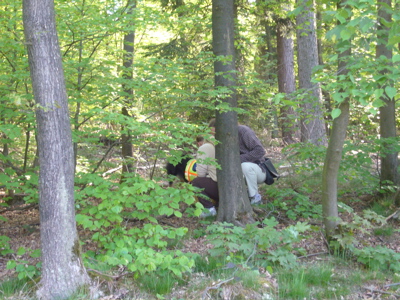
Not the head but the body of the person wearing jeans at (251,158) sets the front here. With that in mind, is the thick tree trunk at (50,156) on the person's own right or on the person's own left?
on the person's own left

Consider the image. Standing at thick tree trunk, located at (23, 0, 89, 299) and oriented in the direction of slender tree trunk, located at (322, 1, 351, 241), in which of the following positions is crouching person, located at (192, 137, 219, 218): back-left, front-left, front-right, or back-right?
front-left

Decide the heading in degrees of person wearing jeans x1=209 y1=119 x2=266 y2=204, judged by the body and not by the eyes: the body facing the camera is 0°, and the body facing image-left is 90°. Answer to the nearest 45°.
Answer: approximately 90°

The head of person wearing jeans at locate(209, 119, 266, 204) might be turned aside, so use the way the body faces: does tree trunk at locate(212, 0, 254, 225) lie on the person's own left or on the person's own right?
on the person's own left

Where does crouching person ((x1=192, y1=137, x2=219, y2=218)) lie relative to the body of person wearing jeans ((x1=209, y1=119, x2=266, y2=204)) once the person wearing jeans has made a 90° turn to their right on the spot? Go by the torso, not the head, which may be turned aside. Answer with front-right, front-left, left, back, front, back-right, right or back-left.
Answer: left
